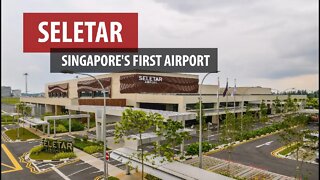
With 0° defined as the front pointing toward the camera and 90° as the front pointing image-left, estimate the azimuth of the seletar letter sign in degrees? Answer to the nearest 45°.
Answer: approximately 0°

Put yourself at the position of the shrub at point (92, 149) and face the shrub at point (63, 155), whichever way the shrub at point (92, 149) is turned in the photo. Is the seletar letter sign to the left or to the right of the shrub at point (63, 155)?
right

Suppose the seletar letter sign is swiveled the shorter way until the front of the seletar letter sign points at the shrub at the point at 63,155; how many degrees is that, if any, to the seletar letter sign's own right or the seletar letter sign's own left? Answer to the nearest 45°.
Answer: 0° — it already faces it
